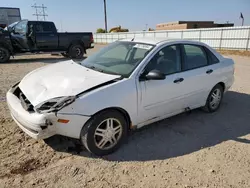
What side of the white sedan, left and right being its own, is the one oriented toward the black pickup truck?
right

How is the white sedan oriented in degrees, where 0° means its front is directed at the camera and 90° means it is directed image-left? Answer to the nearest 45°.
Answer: approximately 45°
